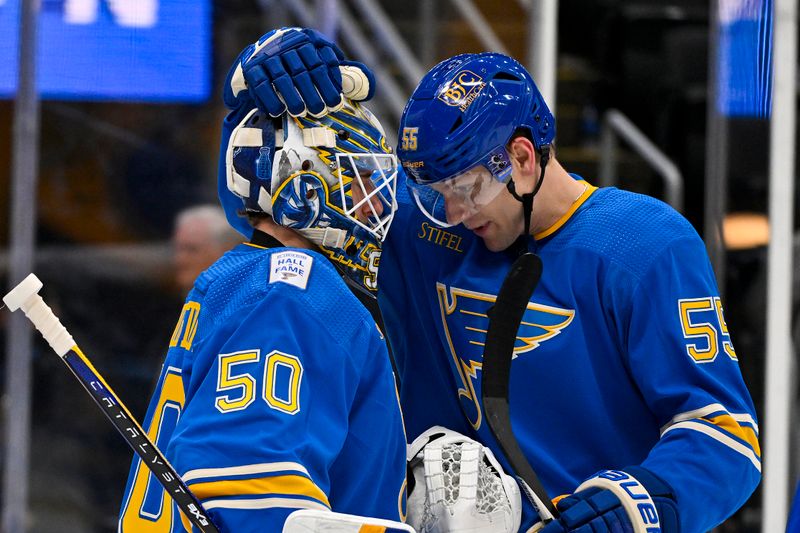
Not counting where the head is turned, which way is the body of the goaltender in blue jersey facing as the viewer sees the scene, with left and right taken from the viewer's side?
facing to the right of the viewer

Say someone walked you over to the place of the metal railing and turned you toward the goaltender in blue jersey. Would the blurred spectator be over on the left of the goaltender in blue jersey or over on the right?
right

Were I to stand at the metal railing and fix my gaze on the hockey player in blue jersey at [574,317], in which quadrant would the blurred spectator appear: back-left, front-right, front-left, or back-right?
front-right

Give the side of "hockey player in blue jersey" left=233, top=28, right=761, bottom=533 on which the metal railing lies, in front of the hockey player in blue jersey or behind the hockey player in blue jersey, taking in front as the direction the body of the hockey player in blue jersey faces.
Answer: behind

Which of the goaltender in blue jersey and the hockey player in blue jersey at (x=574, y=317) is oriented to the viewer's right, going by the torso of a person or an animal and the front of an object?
the goaltender in blue jersey

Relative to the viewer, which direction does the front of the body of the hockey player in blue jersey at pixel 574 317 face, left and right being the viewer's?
facing the viewer and to the left of the viewer

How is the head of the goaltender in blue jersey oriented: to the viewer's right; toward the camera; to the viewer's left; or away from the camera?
to the viewer's right

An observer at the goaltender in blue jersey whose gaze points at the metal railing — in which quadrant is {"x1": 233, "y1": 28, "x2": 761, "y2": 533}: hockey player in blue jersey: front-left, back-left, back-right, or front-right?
front-right
